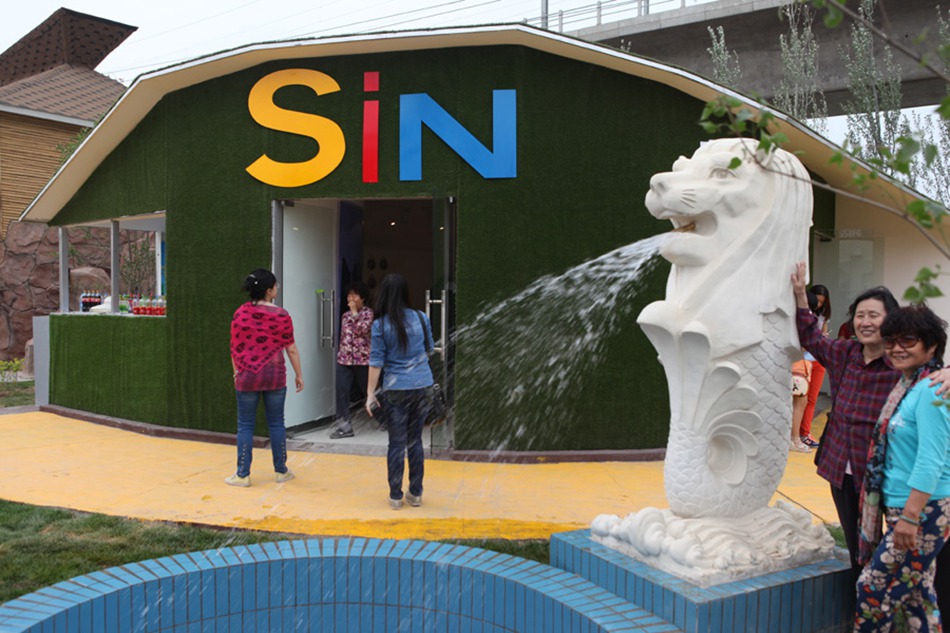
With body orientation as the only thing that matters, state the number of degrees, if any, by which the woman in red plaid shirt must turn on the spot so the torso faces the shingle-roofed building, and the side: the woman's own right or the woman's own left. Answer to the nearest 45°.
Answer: approximately 135° to the woman's own right

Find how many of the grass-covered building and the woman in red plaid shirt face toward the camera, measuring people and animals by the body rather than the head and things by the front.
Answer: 2

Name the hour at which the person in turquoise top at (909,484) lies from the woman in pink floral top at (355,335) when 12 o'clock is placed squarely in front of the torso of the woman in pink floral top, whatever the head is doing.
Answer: The person in turquoise top is roughly at 10 o'clock from the woman in pink floral top.

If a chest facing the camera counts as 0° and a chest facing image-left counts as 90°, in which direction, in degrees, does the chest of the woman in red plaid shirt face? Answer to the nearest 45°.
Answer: approximately 0°

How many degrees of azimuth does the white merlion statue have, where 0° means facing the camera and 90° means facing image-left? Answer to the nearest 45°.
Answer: approximately 45°

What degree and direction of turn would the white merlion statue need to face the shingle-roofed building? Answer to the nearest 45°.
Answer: approximately 90° to its right

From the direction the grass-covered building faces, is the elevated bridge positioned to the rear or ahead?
to the rear

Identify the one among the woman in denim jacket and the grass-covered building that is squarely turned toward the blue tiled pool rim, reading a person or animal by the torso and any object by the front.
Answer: the grass-covered building

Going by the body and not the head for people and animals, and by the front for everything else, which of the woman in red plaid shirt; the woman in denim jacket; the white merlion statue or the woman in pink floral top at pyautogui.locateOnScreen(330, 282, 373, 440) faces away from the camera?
the woman in denim jacket

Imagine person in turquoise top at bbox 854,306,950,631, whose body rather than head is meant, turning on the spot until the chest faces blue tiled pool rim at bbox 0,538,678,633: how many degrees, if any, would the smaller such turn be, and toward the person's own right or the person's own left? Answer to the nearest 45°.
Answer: approximately 45° to the person's own right

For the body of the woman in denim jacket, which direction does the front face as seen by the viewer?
away from the camera
